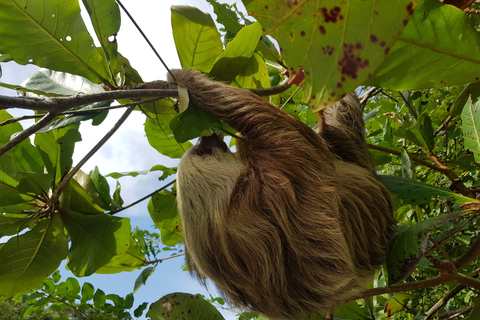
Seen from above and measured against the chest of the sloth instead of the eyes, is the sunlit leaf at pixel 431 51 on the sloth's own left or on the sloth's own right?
on the sloth's own left

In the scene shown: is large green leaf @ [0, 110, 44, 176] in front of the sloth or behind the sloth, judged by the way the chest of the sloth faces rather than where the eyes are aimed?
in front

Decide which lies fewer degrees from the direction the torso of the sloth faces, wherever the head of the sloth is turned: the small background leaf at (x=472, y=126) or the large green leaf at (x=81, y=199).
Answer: the large green leaf

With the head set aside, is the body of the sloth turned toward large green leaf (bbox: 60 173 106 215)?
yes

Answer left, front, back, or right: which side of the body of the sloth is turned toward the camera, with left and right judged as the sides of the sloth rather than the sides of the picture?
left
